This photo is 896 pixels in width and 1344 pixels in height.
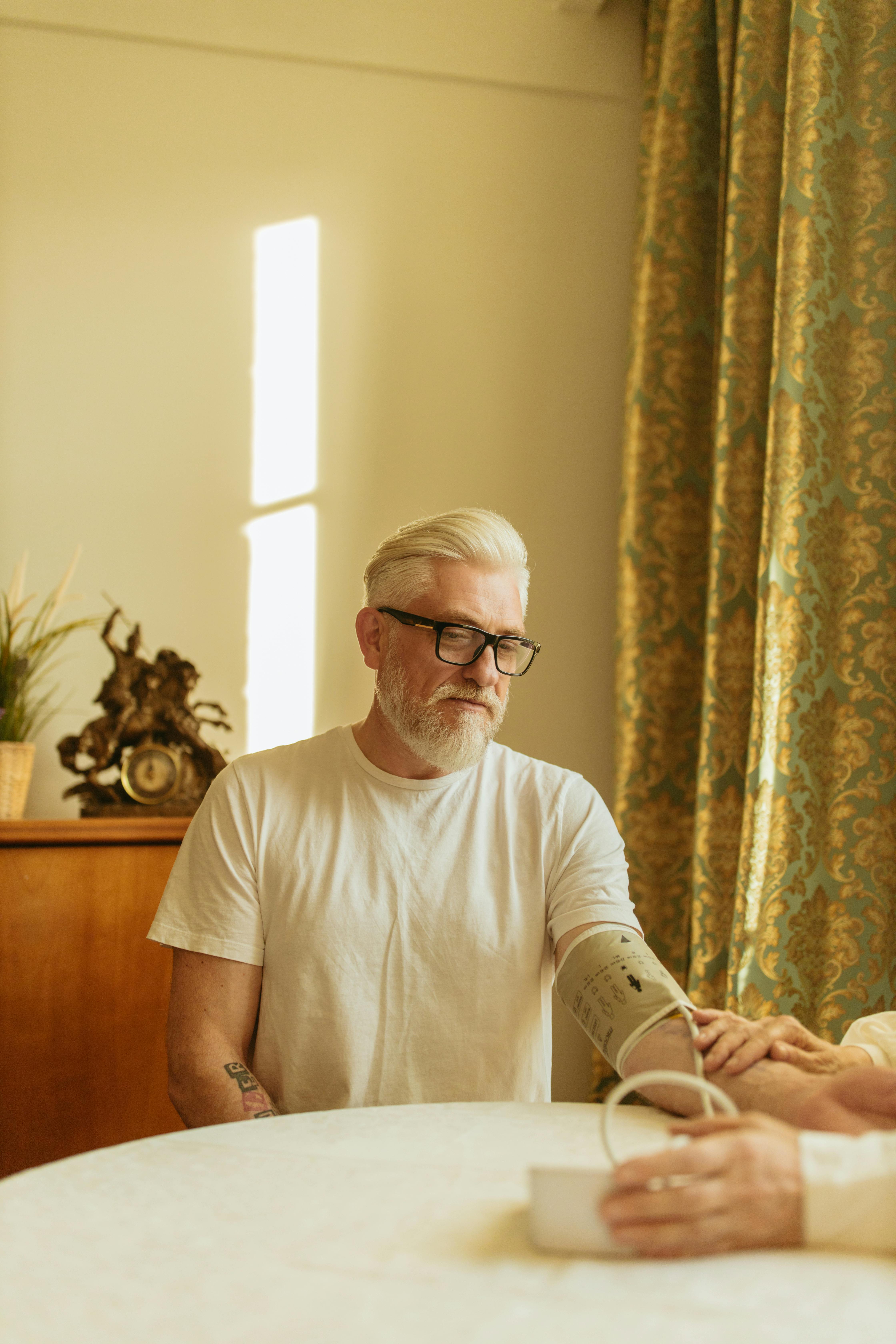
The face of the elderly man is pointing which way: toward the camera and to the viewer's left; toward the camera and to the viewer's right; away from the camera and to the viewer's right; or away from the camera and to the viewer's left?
toward the camera and to the viewer's right

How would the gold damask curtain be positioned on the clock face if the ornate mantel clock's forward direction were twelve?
The gold damask curtain is roughly at 10 o'clock from the ornate mantel clock.

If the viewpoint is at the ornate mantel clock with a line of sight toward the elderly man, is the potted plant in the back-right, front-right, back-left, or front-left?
back-right

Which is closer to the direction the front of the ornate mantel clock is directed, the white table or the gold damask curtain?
the white table

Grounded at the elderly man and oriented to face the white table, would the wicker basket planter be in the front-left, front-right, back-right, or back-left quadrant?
back-right

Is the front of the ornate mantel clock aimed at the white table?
yes

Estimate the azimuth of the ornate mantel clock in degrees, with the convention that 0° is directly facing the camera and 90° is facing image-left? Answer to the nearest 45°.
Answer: approximately 0°
